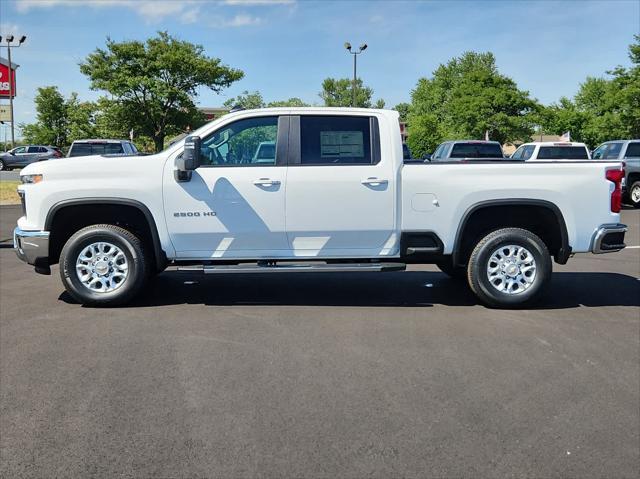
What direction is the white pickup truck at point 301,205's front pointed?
to the viewer's left

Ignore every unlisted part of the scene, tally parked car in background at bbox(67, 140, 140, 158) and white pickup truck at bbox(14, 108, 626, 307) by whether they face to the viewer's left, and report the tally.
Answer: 1

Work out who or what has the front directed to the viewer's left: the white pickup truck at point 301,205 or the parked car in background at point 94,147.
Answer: the white pickup truck

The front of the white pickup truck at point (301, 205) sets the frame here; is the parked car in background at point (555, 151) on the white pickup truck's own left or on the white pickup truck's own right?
on the white pickup truck's own right
